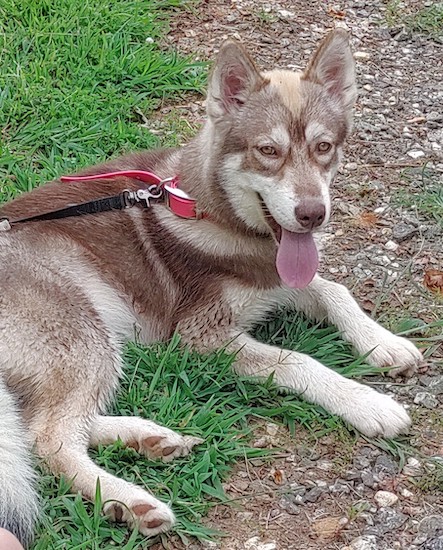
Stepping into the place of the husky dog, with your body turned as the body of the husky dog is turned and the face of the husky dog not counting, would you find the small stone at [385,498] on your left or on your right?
on your right

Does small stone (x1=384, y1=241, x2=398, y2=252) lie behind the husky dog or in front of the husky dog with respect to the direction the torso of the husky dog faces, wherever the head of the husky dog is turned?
in front

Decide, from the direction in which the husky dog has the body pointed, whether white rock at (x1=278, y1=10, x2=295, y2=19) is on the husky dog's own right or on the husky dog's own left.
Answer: on the husky dog's own left

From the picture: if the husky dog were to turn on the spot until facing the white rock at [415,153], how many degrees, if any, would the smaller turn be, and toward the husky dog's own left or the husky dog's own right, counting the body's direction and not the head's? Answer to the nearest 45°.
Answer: approximately 45° to the husky dog's own left

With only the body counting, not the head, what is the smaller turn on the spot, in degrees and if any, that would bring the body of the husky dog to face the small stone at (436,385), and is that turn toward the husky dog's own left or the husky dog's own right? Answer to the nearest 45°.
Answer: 0° — it already faces it

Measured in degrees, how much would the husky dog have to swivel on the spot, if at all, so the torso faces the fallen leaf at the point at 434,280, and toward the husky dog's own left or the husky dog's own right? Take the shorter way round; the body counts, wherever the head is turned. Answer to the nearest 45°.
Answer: approximately 45° to the husky dog's own left

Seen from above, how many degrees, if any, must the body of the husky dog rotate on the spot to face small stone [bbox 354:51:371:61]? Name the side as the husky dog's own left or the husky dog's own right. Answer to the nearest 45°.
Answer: approximately 90° to the husky dog's own left

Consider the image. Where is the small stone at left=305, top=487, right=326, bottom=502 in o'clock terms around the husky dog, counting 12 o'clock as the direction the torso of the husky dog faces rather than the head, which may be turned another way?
The small stone is roughly at 2 o'clock from the husky dog.

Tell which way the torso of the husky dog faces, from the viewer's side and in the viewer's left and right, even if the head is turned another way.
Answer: facing to the right of the viewer

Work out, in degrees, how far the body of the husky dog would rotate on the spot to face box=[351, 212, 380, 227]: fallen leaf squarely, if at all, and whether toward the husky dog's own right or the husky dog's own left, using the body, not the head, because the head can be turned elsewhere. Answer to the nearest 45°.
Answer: approximately 45° to the husky dog's own left

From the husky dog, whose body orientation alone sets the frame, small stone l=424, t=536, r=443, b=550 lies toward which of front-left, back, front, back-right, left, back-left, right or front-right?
front-right
